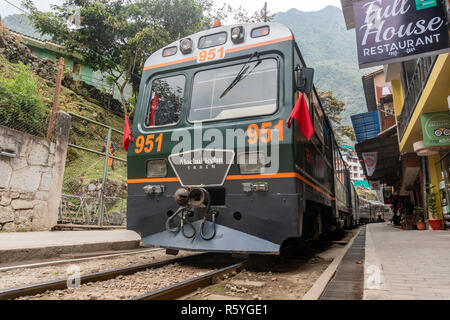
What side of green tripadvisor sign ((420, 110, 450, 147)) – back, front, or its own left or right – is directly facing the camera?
front

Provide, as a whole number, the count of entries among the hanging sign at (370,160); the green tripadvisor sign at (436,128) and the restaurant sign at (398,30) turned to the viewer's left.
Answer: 0

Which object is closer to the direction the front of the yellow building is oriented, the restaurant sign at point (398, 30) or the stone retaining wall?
the stone retaining wall

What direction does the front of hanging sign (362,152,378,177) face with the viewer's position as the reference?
facing the viewer

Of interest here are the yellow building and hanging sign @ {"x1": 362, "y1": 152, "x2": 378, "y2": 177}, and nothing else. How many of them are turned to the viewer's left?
1

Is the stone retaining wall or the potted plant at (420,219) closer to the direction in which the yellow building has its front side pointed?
the stone retaining wall

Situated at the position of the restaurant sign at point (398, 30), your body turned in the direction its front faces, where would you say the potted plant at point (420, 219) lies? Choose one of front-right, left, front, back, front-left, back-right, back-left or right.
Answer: back

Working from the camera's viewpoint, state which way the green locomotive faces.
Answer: facing the viewer and to the left of the viewer

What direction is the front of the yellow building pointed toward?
to the viewer's left

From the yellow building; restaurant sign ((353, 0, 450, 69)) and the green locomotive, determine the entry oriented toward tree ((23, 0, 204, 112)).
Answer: the yellow building

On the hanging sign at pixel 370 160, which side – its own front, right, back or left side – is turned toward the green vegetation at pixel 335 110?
back
